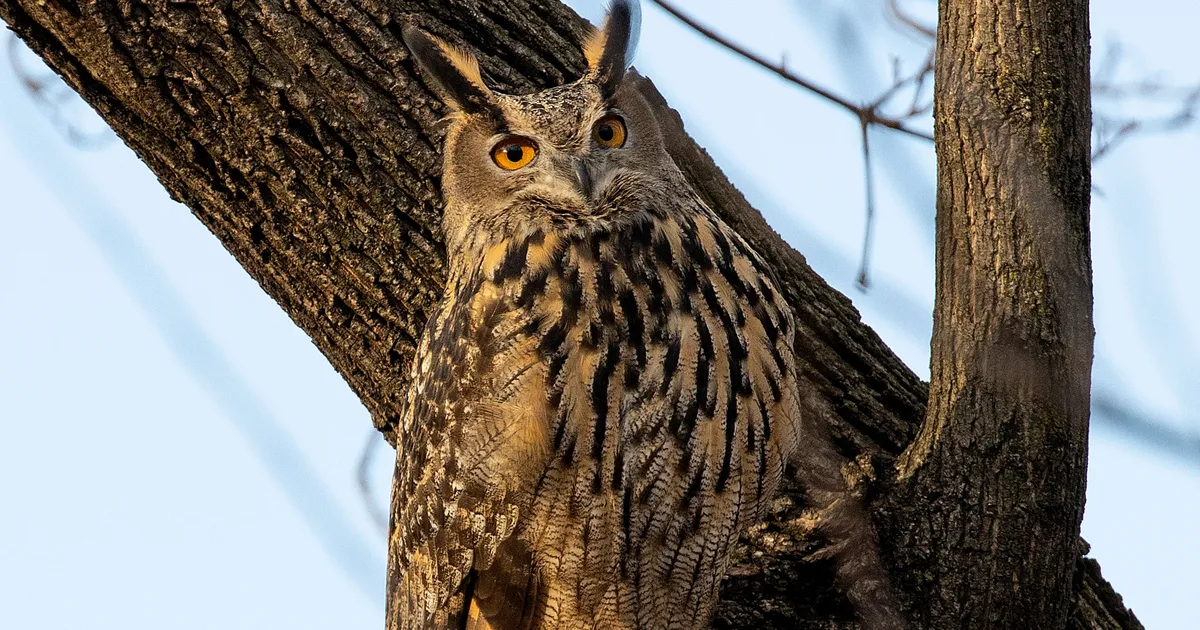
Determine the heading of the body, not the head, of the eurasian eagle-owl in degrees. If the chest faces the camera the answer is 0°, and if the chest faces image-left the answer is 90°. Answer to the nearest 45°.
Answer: approximately 315°
